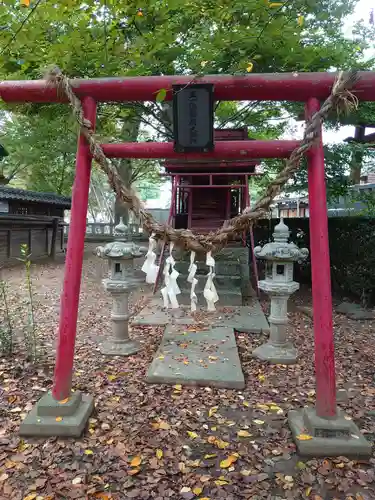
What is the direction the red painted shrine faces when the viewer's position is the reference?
facing the viewer

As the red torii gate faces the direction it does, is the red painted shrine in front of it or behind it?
behind

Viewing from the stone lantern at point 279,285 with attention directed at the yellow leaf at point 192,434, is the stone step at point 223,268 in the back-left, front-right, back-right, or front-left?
back-right

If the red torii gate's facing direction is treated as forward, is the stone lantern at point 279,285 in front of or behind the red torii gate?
behind

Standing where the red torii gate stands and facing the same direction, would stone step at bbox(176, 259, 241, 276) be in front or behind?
behind

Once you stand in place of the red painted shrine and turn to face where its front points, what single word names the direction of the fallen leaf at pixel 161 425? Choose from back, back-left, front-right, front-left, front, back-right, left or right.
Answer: front

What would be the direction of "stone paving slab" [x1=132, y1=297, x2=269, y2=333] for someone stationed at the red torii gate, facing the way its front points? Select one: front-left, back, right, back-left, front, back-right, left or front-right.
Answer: back

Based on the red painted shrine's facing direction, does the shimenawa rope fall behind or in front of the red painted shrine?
in front

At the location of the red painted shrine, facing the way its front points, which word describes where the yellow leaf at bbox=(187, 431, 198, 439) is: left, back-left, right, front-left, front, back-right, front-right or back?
front

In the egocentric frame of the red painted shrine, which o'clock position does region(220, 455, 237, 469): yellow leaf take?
The yellow leaf is roughly at 12 o'clock from the red painted shrine.

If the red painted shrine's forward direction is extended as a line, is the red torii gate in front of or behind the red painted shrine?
in front

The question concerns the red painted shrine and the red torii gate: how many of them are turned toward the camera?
2
